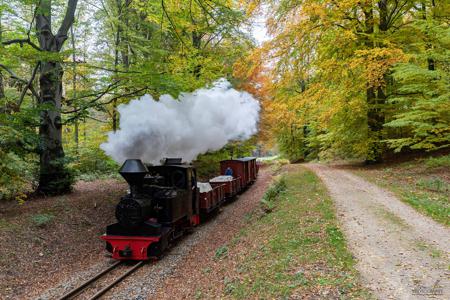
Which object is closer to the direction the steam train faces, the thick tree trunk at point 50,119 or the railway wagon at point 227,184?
the thick tree trunk

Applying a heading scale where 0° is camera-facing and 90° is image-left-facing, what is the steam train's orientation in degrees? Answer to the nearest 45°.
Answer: approximately 45°

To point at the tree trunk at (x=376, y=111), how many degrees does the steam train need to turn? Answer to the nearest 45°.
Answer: approximately 180°

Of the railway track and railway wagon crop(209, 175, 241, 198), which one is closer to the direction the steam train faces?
the railway track

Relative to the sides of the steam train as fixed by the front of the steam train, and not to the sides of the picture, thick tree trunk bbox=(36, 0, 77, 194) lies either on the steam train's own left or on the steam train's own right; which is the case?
on the steam train's own right

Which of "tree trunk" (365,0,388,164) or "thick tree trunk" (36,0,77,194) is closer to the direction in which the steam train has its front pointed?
the thick tree trunk

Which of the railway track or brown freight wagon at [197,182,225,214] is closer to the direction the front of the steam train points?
the railway track
